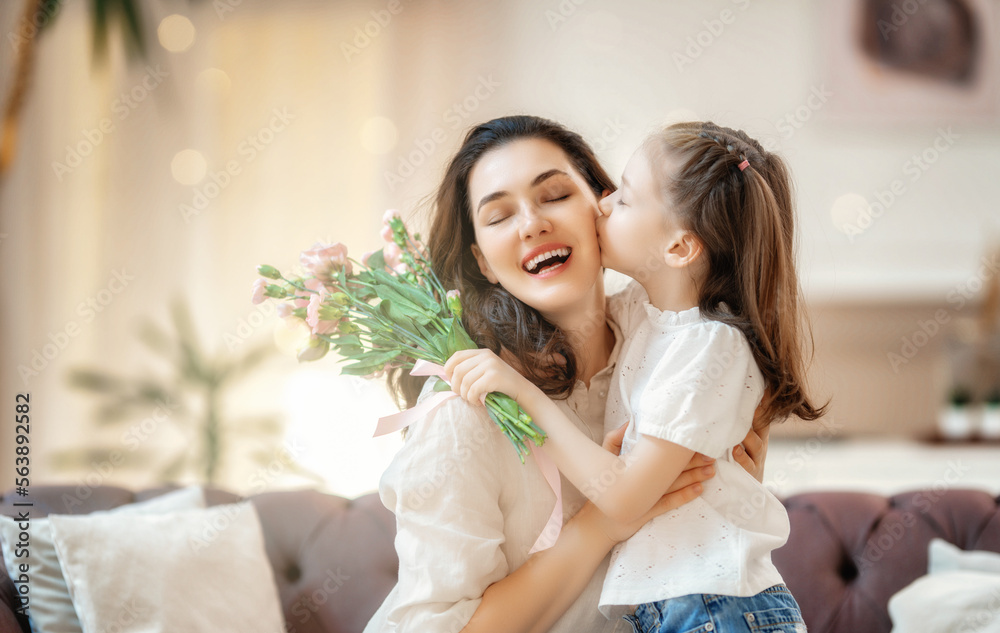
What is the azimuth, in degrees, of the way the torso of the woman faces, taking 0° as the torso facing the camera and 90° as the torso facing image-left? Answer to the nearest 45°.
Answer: approximately 315°

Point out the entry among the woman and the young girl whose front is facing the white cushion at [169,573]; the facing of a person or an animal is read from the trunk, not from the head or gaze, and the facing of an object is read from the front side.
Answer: the young girl

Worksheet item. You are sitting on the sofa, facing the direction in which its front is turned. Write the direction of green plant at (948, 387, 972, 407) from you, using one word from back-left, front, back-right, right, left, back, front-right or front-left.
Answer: back-left

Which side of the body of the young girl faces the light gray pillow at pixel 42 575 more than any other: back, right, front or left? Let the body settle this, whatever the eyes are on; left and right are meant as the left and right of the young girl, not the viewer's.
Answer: front

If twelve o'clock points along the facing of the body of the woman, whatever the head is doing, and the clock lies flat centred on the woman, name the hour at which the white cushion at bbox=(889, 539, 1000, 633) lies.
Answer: The white cushion is roughly at 10 o'clock from the woman.

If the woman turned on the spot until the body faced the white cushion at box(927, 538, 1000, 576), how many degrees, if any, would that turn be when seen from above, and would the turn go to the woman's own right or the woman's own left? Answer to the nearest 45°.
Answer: approximately 45° to the woman's own left

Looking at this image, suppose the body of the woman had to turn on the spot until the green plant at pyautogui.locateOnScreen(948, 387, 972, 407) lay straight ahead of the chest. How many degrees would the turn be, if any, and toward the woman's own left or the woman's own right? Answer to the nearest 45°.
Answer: approximately 90° to the woman's own left

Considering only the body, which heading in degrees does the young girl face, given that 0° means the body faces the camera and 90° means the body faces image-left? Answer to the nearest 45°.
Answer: approximately 90°

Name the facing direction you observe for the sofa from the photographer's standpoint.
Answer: facing the viewer

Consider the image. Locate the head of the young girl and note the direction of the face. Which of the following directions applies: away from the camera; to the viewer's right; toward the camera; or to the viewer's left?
to the viewer's left

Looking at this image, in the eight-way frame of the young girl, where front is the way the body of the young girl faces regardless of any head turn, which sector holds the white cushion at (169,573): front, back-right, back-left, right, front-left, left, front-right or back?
front

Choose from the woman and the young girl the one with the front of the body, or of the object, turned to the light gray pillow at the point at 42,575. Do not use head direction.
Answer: the young girl

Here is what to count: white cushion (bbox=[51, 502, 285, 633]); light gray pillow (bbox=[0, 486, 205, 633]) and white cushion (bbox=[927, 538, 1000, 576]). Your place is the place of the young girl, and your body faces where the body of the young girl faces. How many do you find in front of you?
2

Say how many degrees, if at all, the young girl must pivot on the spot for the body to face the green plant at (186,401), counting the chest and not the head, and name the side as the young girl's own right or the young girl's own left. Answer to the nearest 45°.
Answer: approximately 45° to the young girl's own right
